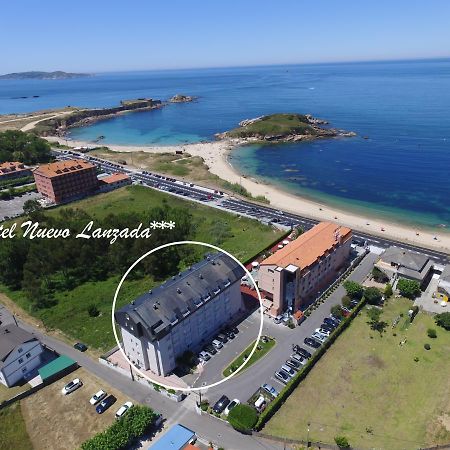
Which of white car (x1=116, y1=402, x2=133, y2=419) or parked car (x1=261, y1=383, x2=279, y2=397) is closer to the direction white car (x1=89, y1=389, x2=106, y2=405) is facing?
the white car

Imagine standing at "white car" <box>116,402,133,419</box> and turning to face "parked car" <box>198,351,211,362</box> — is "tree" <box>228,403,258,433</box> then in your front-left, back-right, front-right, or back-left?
front-right

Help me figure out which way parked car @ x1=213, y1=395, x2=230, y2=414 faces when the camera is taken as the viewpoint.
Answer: facing the viewer and to the left of the viewer

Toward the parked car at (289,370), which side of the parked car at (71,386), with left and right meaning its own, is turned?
left
